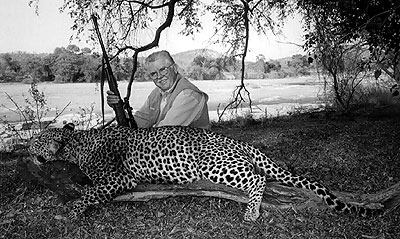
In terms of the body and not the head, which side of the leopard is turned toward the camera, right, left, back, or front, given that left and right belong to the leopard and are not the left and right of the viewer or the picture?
left

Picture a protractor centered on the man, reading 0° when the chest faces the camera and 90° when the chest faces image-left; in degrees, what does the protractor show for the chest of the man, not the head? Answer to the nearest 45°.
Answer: approximately 45°

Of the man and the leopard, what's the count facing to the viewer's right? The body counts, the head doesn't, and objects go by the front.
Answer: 0
